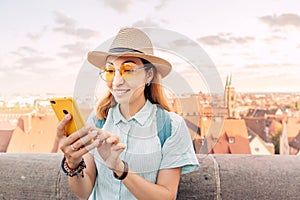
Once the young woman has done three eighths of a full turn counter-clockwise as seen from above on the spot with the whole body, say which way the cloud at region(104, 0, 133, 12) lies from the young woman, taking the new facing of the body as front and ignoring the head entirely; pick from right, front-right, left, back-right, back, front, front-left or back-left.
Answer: left

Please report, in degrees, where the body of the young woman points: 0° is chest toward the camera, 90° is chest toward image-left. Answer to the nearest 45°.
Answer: approximately 45°

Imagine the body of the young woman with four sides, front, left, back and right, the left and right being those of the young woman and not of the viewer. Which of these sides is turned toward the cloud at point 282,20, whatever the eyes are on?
back

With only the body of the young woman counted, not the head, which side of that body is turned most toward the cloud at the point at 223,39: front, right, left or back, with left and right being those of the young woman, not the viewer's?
back

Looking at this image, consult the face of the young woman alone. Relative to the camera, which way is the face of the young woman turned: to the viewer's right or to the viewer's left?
to the viewer's left
